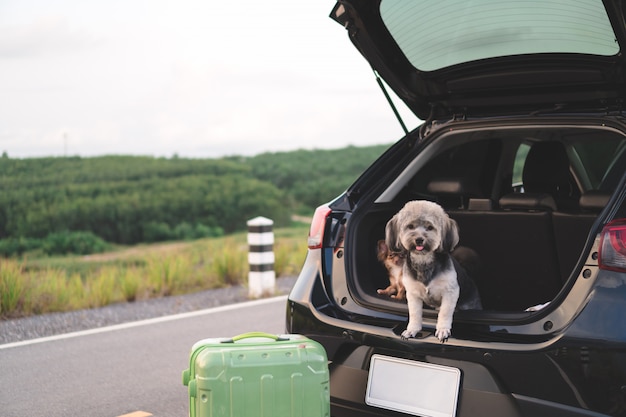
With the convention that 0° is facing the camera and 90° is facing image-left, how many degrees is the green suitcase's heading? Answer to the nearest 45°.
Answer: approximately 0°

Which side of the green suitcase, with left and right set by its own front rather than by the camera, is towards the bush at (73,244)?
back

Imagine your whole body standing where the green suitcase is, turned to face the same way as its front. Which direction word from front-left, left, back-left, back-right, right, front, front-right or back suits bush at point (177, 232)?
back

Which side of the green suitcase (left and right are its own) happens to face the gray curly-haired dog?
left

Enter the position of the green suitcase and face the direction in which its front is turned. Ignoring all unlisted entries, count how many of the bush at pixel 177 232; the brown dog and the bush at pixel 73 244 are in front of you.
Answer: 0

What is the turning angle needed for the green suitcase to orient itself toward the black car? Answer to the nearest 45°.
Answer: approximately 90° to its left

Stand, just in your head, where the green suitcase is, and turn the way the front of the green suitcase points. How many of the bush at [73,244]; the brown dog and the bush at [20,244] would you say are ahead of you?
0

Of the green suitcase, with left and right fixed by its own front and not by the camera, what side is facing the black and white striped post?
back

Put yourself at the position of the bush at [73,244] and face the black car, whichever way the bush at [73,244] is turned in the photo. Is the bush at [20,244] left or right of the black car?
right

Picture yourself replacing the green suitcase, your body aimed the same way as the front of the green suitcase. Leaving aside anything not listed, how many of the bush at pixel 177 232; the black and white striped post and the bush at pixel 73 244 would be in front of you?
0
